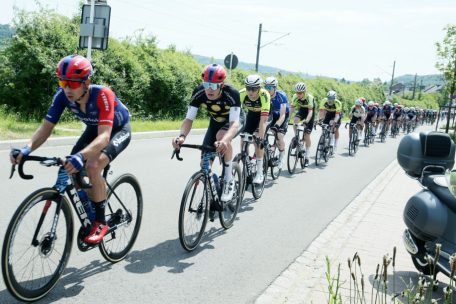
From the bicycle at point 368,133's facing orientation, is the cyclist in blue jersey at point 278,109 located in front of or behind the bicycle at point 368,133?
in front

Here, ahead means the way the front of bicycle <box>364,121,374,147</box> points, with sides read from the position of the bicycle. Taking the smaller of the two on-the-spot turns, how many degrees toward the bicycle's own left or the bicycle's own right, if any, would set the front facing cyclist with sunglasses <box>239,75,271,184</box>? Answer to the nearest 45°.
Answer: approximately 45° to the bicycle's own left

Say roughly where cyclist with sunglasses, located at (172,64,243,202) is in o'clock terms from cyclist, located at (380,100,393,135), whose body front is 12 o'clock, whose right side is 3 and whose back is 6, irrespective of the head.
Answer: The cyclist with sunglasses is roughly at 12 o'clock from the cyclist.

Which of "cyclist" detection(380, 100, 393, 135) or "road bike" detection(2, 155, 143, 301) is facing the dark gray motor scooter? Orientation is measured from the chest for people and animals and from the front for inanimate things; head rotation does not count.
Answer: the cyclist

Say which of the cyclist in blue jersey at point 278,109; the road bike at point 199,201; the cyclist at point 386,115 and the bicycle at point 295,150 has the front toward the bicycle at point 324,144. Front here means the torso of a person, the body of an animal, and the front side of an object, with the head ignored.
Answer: the cyclist

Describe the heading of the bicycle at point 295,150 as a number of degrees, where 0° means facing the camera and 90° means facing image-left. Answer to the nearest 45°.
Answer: approximately 45°

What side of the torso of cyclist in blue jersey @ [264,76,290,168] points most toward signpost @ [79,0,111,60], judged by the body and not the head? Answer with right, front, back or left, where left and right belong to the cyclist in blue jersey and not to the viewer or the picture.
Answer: right

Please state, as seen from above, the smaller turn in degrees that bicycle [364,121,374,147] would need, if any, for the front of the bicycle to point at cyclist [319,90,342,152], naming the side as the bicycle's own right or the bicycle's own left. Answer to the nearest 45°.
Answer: approximately 45° to the bicycle's own left

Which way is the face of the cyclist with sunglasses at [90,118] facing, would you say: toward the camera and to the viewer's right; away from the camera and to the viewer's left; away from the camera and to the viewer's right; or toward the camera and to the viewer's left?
toward the camera and to the viewer's left
